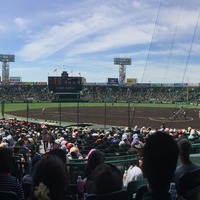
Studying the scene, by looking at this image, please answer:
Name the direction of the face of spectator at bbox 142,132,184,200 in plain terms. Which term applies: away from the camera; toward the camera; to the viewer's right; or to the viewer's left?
away from the camera

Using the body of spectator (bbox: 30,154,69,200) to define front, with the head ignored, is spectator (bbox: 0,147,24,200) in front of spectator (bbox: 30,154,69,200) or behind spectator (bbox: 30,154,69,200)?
in front

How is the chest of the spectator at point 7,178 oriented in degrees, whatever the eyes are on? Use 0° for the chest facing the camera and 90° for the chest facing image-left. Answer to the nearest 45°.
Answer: approximately 180°

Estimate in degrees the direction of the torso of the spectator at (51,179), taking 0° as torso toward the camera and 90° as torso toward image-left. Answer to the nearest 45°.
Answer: approximately 180°

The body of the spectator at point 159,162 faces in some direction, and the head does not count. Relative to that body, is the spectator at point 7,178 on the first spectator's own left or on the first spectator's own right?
on the first spectator's own left

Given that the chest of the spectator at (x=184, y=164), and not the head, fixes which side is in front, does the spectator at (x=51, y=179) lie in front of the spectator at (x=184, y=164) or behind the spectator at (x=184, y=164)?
behind

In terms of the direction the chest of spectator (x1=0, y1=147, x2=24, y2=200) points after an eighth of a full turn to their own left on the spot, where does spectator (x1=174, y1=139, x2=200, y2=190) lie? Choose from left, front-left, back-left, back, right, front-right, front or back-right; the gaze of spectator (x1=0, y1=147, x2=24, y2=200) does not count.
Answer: back-right

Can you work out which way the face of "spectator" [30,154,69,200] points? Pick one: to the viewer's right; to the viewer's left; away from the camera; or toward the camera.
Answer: away from the camera

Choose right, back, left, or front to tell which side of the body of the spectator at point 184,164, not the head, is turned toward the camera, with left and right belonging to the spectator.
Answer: back

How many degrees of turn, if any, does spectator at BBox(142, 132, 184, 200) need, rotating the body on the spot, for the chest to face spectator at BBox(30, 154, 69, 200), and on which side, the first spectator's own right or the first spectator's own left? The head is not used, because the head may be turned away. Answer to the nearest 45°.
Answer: approximately 90° to the first spectator's own left
